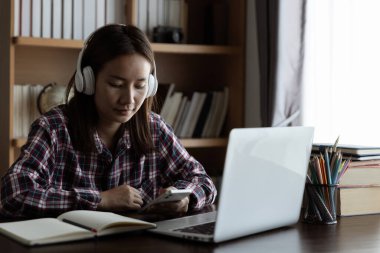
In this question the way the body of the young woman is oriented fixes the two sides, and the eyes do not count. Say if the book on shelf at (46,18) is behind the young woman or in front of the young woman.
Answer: behind

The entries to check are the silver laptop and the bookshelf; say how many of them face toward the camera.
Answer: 1

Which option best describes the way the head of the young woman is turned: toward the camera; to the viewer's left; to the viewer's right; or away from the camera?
toward the camera

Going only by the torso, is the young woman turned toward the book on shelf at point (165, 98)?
no

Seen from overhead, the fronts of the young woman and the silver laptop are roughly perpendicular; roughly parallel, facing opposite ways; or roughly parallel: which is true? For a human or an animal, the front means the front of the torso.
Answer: roughly parallel, facing opposite ways

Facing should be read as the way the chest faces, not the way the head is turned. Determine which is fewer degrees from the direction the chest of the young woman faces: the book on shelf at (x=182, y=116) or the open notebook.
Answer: the open notebook

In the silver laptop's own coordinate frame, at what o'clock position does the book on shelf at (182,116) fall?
The book on shelf is roughly at 1 o'clock from the silver laptop.

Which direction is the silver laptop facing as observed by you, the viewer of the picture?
facing away from the viewer and to the left of the viewer

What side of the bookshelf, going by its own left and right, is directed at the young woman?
front

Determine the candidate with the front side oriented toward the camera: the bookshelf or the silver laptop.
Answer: the bookshelf

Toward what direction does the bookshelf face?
toward the camera

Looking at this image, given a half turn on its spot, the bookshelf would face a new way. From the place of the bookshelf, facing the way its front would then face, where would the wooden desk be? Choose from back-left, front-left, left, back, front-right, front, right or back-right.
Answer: back

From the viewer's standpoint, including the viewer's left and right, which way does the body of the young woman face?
facing the viewer and to the right of the viewer
